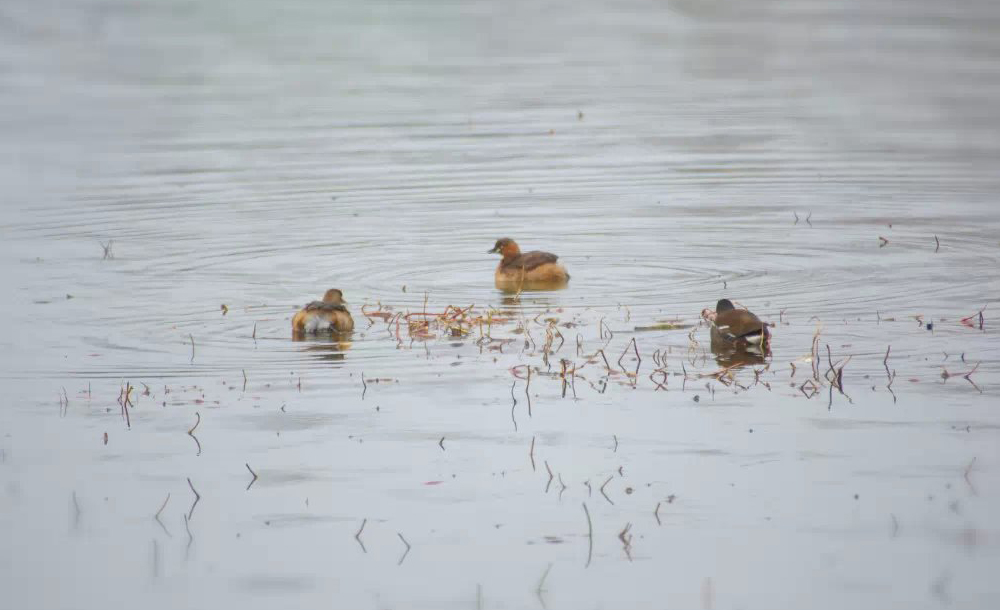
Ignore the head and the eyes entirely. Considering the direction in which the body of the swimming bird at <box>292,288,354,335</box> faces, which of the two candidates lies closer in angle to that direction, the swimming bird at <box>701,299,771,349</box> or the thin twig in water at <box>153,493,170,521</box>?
the swimming bird

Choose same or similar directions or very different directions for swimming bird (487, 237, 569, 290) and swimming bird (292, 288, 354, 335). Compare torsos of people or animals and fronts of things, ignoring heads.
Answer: very different directions

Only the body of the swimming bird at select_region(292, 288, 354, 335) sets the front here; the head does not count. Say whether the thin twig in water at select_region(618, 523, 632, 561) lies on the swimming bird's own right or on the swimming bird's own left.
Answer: on the swimming bird's own right

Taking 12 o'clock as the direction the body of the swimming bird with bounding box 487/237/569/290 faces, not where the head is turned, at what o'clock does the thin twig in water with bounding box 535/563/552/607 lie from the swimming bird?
The thin twig in water is roughly at 9 o'clock from the swimming bird.

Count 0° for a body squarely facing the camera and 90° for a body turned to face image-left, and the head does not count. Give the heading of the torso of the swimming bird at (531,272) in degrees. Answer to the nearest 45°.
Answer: approximately 90°
